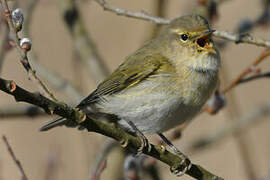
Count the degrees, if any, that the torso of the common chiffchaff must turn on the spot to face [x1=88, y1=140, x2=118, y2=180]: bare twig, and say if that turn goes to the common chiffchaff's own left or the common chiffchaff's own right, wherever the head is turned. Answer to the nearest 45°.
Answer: approximately 135° to the common chiffchaff's own right

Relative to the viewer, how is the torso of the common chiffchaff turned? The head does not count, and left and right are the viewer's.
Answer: facing the viewer and to the right of the viewer

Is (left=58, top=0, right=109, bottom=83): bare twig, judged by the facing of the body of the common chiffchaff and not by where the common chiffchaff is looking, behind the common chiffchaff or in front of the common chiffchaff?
behind

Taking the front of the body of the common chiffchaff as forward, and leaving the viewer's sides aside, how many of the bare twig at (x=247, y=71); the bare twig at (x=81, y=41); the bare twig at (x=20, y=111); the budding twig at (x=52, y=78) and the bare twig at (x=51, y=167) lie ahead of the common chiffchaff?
1

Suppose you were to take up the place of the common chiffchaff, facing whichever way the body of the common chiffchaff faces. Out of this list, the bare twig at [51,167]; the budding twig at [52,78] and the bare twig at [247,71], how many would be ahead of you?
1

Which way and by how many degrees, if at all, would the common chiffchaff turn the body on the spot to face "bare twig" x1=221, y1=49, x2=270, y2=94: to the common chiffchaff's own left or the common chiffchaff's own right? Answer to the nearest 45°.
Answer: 0° — it already faces it

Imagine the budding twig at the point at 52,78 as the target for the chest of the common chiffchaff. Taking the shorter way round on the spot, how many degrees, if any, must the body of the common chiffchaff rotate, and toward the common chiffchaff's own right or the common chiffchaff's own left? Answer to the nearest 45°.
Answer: approximately 180°
